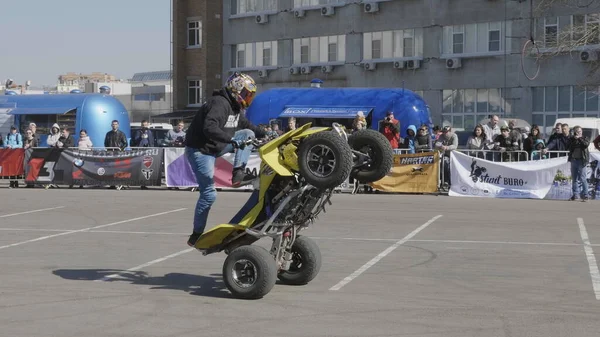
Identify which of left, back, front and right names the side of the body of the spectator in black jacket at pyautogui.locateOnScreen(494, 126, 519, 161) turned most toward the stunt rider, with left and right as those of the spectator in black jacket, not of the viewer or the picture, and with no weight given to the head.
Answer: front

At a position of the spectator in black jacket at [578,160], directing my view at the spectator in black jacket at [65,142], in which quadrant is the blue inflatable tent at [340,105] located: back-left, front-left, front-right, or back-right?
front-right

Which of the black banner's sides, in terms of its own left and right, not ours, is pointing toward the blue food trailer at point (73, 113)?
back

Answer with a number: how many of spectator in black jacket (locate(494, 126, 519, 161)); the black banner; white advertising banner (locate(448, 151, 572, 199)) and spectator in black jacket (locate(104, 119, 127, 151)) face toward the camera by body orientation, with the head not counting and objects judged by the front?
4

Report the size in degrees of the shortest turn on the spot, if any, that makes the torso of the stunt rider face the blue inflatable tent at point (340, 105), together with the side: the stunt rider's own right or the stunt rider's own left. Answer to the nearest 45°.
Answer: approximately 135° to the stunt rider's own left

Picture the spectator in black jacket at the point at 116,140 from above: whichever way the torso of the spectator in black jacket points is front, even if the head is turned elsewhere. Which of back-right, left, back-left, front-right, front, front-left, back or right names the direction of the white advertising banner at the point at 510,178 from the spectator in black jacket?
front-left

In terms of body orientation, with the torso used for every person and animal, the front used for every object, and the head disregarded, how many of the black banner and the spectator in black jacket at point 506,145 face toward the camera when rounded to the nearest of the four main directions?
2

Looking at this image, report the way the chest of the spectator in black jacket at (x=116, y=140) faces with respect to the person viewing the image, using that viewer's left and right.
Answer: facing the viewer

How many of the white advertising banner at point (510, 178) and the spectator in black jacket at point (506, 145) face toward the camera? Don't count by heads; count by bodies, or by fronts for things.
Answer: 2

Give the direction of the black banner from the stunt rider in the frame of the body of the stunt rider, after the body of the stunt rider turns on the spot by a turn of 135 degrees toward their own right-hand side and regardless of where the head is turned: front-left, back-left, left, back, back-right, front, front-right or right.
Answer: right

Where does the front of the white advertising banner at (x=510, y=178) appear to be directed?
toward the camera

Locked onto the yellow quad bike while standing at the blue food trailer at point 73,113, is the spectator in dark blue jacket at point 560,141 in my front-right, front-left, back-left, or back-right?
front-left

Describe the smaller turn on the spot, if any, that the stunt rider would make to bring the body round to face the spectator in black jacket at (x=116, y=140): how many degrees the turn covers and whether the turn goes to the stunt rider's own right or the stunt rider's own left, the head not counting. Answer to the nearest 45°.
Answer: approximately 135° to the stunt rider's own left

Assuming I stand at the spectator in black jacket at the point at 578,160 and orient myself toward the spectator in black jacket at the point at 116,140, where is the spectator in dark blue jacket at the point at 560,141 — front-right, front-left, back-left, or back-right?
front-right
